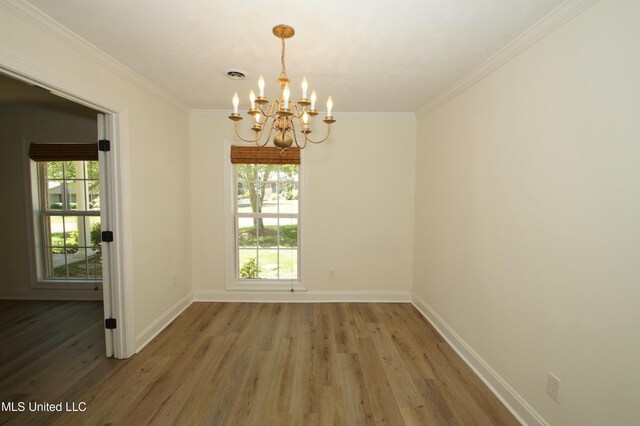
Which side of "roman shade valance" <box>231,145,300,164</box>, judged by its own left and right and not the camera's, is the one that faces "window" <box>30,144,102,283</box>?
right

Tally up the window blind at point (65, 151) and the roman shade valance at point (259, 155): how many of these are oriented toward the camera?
2

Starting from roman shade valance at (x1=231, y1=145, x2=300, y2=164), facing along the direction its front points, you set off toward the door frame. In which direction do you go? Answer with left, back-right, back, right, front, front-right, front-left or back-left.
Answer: front-right

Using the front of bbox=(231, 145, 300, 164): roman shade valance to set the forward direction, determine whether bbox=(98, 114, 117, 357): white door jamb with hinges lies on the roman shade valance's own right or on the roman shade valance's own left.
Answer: on the roman shade valance's own right

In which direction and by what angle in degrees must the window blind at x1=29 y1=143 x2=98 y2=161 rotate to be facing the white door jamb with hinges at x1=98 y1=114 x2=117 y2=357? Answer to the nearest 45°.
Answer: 0° — it already faces it

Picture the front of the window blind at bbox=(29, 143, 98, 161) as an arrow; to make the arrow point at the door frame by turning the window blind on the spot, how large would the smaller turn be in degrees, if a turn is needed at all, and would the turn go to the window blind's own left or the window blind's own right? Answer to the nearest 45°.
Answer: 0° — it already faces it

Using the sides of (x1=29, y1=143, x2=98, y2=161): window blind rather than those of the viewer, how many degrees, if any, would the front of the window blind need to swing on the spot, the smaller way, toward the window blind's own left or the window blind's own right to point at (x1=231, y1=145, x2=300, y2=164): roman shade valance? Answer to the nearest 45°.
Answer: approximately 45° to the window blind's own left

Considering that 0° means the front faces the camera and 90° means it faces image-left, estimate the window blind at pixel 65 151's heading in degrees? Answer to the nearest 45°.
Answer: approximately 0°

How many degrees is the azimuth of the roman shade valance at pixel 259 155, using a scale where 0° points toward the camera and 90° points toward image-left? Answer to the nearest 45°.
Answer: approximately 0°

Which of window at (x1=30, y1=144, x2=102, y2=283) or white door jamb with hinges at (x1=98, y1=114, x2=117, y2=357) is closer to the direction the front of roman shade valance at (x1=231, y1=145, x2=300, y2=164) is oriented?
the white door jamb with hinges
